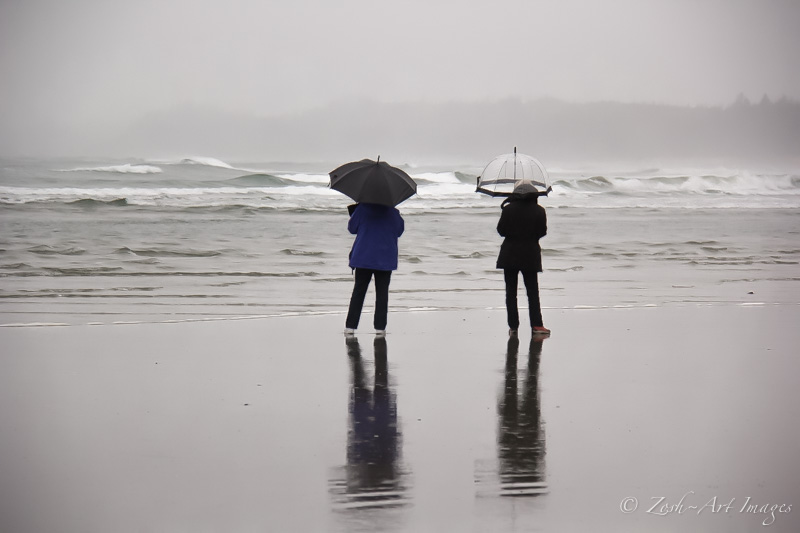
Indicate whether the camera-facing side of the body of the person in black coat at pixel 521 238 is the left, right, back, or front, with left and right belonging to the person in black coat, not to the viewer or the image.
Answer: back

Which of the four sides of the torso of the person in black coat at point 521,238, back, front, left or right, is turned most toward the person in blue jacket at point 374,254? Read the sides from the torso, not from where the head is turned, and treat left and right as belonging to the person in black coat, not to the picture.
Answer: left

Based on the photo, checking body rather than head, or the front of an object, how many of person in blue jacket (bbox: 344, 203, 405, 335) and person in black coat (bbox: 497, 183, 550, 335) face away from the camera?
2

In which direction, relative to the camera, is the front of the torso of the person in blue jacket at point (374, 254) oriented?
away from the camera

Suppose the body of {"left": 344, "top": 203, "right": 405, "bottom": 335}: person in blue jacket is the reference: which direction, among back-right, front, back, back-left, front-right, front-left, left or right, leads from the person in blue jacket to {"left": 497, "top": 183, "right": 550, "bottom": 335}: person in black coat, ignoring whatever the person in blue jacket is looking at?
right
